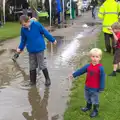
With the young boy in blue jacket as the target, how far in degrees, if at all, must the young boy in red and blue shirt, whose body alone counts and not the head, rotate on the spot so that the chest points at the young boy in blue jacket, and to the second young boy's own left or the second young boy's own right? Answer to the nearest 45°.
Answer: approximately 90° to the second young boy's own right

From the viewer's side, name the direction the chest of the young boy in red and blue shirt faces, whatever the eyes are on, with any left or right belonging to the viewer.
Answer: facing the viewer and to the left of the viewer
